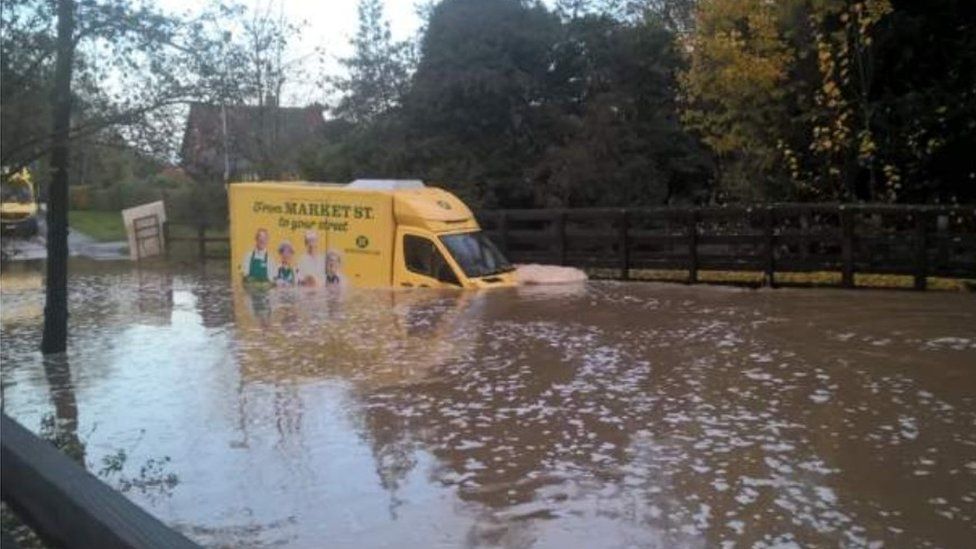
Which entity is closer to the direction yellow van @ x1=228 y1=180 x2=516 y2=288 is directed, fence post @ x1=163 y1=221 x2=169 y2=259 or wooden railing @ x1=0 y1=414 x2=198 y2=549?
the wooden railing

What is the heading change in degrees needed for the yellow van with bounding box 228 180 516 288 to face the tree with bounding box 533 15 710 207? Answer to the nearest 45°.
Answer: approximately 90° to its left

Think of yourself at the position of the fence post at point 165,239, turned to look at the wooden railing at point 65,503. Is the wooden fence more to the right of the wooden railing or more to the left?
left

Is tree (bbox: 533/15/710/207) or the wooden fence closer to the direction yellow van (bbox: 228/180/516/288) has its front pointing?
the wooden fence

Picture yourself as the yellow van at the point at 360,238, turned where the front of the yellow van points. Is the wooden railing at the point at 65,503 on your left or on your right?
on your right

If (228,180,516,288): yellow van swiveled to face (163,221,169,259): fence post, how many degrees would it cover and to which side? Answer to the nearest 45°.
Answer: approximately 180°

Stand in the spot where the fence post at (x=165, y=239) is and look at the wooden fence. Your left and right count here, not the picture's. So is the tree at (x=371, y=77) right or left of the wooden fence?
left

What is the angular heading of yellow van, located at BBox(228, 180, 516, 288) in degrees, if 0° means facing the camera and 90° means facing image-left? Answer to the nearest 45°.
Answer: approximately 315°
